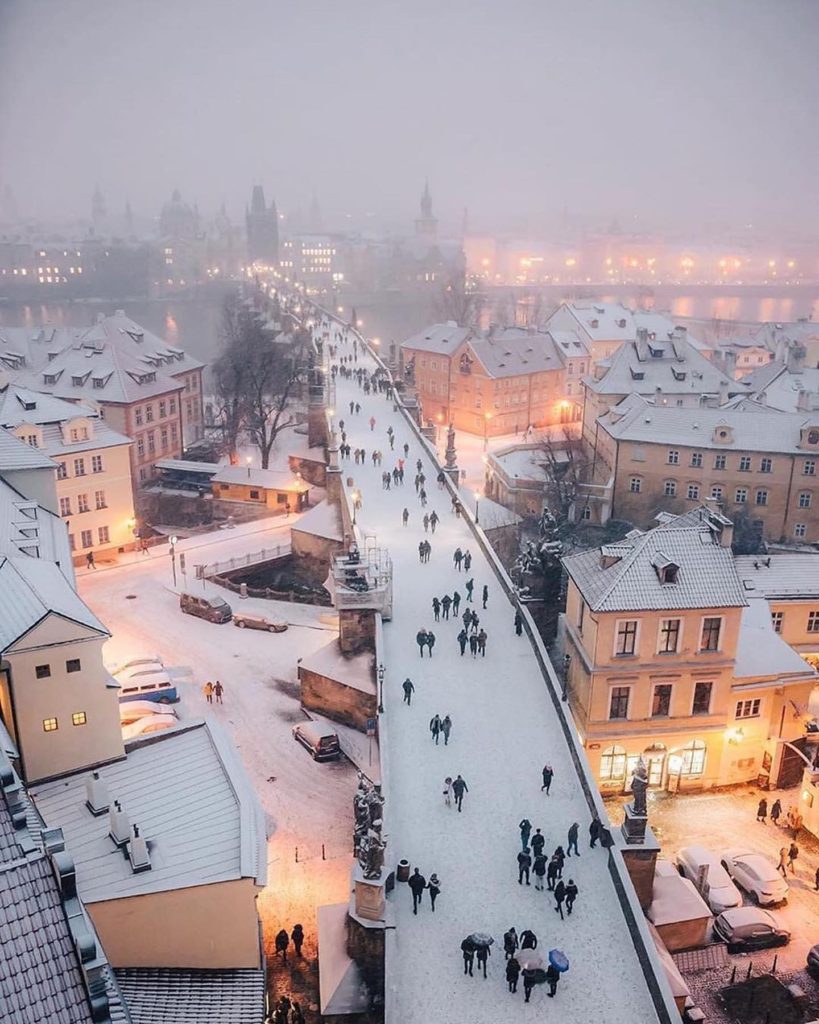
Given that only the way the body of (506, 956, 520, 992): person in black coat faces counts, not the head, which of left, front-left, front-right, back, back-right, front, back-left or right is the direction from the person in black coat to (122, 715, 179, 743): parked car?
front-left

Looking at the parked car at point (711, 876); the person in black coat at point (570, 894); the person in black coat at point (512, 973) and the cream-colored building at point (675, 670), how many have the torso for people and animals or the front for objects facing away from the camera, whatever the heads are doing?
2

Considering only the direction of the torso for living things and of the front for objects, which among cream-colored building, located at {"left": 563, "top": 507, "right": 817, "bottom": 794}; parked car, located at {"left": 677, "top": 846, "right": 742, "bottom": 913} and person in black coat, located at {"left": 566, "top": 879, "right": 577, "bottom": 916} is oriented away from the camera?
the person in black coat

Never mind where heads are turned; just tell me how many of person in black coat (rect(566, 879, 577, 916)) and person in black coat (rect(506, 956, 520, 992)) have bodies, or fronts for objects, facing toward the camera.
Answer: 0

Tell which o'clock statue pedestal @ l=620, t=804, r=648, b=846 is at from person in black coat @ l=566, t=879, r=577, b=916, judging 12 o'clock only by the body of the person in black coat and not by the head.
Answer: The statue pedestal is roughly at 1 o'clock from the person in black coat.

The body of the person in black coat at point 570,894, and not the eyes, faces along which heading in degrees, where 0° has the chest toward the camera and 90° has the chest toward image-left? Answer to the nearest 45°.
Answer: approximately 180°

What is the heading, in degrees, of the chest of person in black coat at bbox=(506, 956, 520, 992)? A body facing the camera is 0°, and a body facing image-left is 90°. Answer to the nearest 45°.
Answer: approximately 180°

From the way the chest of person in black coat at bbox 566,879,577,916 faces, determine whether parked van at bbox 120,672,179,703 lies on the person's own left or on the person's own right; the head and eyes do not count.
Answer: on the person's own left

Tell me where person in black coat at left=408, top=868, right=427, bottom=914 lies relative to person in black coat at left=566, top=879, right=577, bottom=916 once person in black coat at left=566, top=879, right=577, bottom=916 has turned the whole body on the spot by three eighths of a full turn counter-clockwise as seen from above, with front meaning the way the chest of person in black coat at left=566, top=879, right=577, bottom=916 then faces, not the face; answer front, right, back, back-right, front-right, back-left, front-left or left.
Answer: front-right

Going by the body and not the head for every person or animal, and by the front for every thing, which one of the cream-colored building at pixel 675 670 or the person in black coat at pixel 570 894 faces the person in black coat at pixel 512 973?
the cream-colored building

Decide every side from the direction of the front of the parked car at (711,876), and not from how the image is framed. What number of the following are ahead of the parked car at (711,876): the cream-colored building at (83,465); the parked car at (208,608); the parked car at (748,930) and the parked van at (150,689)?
1

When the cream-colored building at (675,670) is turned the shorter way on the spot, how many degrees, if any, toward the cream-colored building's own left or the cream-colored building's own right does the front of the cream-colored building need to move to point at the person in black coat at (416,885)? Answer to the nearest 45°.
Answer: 0° — it already faces them

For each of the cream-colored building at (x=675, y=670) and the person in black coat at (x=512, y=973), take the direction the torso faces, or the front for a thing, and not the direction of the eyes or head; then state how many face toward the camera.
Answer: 1

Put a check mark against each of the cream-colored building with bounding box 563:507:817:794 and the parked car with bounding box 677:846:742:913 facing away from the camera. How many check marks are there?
0

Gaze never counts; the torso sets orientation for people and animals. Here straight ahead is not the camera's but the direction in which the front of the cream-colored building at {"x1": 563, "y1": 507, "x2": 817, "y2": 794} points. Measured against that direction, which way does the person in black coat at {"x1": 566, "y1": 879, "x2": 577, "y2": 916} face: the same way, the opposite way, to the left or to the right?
the opposite way

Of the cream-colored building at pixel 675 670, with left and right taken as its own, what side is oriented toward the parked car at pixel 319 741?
right
